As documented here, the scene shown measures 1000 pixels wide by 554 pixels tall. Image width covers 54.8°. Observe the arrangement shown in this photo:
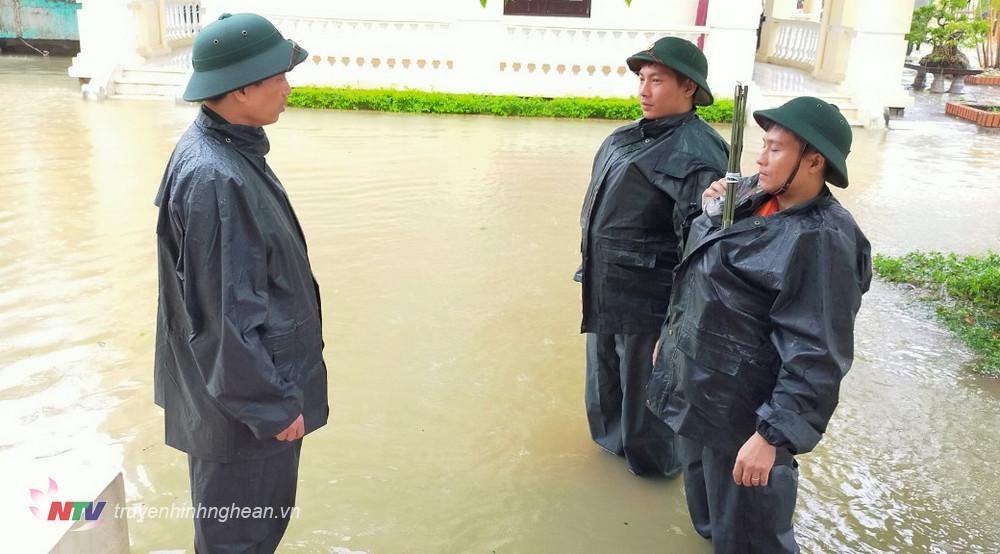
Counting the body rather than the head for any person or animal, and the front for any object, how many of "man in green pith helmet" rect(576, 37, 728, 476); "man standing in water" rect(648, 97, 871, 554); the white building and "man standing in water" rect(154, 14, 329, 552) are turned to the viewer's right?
1

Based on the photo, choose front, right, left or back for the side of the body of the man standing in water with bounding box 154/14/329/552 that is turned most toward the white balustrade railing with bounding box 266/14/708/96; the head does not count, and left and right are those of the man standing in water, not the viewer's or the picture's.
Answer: left

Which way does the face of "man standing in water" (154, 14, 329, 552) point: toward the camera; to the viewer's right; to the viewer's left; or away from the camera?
to the viewer's right

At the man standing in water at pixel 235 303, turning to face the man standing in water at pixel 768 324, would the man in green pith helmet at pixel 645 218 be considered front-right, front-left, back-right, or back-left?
front-left

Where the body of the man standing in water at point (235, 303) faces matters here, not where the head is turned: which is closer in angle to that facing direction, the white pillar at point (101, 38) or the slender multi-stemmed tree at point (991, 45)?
the slender multi-stemmed tree

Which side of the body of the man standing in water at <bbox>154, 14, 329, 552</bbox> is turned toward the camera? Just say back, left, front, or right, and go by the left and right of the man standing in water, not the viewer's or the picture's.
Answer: right

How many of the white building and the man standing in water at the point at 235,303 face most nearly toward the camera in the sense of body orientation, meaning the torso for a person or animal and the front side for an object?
1

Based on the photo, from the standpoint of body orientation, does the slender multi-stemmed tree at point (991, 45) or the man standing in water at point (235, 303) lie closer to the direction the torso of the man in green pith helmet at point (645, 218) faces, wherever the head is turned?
the man standing in water

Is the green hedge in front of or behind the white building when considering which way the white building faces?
in front

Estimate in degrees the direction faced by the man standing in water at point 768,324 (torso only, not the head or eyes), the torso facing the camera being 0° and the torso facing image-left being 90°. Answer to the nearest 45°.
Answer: approximately 45°

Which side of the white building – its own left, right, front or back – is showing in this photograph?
front

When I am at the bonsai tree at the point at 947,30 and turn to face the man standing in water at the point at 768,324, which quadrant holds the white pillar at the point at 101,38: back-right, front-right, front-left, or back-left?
front-right

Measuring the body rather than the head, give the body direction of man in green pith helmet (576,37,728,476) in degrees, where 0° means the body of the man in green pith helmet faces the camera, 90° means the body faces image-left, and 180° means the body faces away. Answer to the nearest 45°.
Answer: approximately 45°
